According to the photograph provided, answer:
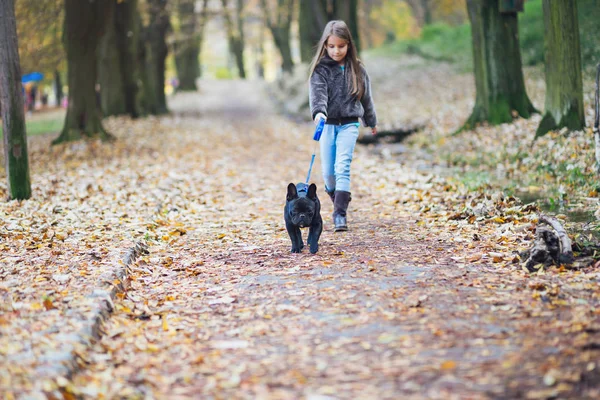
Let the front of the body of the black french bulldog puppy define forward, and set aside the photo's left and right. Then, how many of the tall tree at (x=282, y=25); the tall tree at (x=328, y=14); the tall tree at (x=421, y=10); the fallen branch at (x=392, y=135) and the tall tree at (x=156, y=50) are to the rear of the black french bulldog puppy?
5

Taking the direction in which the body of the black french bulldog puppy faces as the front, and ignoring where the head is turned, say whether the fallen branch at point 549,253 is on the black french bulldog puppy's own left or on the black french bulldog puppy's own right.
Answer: on the black french bulldog puppy's own left

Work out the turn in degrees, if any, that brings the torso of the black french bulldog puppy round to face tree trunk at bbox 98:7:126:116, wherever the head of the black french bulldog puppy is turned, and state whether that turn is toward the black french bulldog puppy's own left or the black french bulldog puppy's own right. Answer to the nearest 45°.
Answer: approximately 180°

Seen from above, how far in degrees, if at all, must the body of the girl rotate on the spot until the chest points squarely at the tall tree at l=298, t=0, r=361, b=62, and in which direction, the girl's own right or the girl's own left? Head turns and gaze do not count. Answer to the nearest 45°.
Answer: approximately 180°

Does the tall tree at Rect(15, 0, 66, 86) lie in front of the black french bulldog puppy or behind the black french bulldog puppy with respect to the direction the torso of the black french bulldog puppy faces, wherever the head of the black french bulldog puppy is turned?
behind

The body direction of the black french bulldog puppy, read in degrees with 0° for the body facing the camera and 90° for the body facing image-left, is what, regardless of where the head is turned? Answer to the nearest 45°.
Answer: approximately 0°

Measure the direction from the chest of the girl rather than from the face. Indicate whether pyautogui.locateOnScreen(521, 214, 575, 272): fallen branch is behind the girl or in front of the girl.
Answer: in front

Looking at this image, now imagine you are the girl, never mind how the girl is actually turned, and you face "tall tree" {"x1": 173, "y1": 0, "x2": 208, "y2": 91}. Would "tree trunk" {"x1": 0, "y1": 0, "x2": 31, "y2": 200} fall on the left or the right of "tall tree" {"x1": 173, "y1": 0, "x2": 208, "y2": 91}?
left

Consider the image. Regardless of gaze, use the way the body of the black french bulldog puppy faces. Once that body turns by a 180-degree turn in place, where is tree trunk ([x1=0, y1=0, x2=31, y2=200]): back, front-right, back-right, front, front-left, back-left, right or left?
front-left

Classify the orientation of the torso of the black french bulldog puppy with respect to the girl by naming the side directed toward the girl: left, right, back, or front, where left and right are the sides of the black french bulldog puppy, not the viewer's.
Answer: back

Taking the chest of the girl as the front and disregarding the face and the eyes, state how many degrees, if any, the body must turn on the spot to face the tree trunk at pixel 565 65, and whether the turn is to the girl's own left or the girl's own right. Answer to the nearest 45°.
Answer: approximately 135° to the girl's own left

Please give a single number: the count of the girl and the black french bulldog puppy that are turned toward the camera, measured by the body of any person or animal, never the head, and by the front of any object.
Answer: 2
